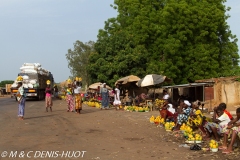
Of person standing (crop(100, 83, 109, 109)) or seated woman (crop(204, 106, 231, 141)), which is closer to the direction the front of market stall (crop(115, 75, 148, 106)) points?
the person standing

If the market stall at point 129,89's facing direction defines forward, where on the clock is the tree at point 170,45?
The tree is roughly at 6 o'clock from the market stall.

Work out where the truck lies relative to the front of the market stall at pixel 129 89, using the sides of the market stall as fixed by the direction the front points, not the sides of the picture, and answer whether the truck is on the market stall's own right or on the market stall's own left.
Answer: on the market stall's own right

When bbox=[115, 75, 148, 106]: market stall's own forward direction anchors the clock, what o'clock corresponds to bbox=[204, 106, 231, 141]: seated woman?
The seated woman is roughly at 10 o'clock from the market stall.

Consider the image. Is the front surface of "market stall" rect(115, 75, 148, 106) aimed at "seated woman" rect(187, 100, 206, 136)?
no

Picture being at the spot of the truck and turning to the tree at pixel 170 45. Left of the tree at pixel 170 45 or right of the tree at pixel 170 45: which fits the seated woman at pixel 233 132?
right

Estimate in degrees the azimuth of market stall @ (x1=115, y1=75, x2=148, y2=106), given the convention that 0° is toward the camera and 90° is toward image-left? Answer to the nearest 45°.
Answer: approximately 45°

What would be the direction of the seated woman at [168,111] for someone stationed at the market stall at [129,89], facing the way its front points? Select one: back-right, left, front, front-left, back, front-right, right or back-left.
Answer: front-left

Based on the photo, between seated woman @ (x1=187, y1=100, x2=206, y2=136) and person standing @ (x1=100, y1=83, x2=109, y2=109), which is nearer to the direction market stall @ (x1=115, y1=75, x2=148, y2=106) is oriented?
the person standing

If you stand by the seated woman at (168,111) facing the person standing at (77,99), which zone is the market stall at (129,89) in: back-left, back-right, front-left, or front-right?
front-right

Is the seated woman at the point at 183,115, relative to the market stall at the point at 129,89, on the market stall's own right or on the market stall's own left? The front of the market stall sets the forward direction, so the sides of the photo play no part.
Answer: on the market stall's own left

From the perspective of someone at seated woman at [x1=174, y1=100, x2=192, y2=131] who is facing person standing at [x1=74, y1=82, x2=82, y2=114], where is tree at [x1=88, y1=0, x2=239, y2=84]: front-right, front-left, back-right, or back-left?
front-right

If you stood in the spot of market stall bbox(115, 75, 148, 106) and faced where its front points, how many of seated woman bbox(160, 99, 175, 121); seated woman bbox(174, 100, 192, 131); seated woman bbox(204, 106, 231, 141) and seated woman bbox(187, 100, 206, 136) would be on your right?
0
